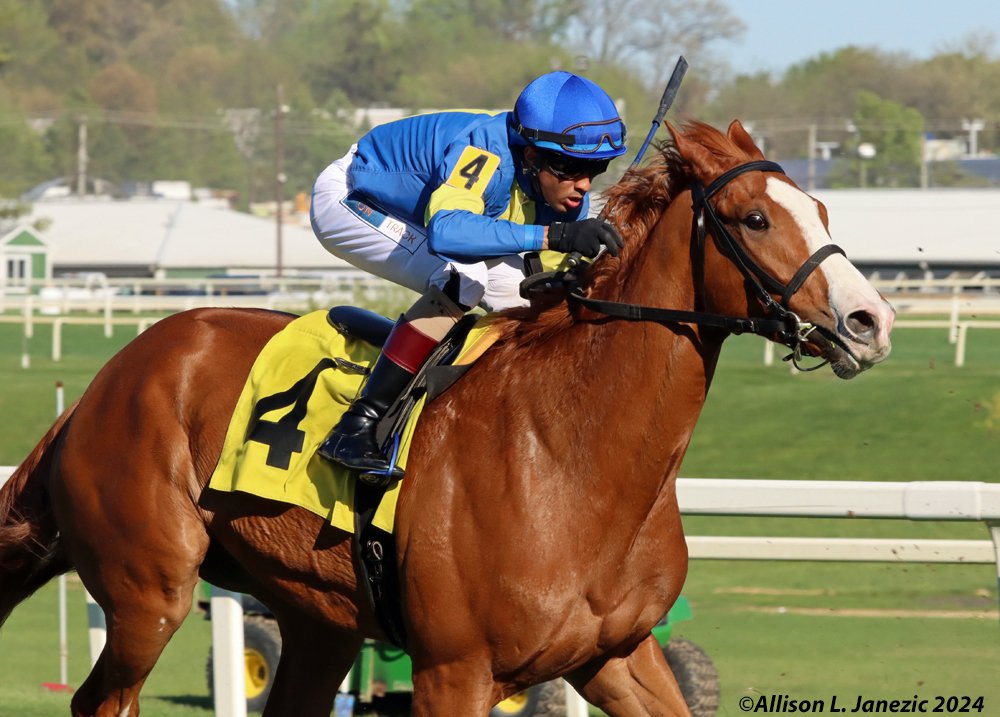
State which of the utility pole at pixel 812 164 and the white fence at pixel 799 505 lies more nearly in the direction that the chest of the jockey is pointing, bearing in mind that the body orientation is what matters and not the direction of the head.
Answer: the white fence

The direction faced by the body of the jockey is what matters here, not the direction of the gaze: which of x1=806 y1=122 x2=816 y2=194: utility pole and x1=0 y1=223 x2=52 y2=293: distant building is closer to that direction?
the utility pole

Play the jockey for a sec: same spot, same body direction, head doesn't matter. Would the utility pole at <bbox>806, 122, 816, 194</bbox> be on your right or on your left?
on your left

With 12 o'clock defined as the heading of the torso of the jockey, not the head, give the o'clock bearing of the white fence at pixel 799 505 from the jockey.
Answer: The white fence is roughly at 9 o'clock from the jockey.

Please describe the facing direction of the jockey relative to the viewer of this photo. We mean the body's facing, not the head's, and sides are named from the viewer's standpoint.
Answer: facing to the right of the viewer
